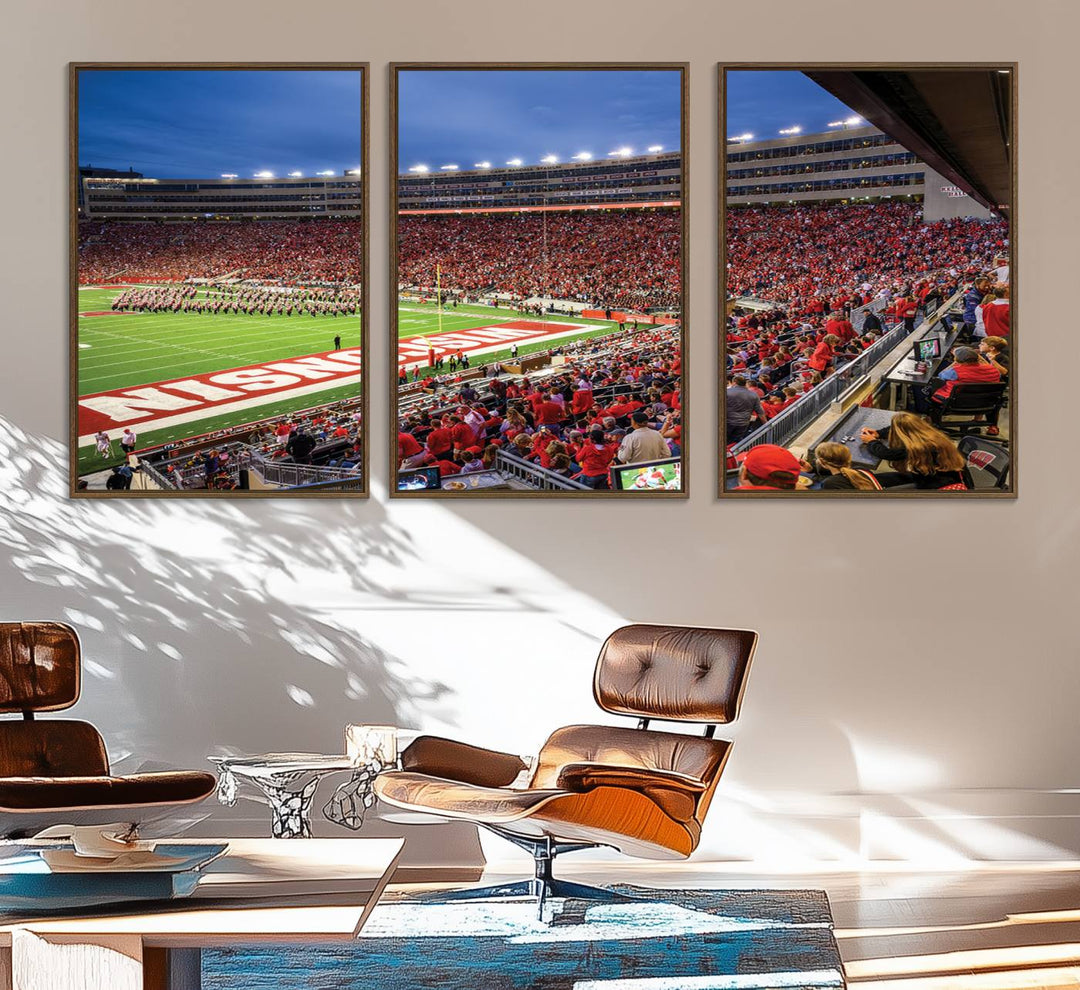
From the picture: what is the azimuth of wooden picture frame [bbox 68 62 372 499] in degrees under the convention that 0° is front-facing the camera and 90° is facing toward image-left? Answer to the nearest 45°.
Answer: approximately 0°

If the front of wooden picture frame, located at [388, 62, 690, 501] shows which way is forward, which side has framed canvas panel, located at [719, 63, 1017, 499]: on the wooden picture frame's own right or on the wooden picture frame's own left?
on the wooden picture frame's own left

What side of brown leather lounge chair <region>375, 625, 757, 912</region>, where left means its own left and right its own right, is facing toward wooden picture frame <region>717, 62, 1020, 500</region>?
back

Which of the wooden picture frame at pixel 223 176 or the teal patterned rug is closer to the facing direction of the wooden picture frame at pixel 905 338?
the teal patterned rug

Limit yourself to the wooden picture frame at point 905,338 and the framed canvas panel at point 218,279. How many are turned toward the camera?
2

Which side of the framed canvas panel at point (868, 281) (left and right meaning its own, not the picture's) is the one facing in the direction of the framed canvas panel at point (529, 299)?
right
